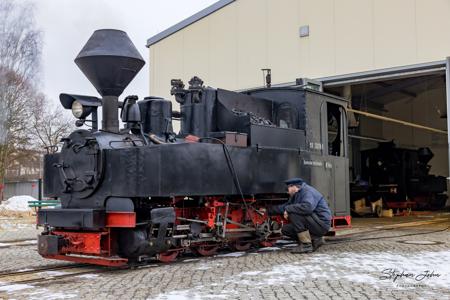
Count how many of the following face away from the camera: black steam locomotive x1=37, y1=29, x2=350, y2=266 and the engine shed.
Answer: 0

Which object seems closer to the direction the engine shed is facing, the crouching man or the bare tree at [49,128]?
the crouching man

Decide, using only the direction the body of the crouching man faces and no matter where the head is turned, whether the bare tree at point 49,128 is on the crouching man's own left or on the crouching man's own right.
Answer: on the crouching man's own right

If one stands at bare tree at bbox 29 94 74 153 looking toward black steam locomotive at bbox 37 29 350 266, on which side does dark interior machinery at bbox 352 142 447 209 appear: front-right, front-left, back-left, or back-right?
front-left

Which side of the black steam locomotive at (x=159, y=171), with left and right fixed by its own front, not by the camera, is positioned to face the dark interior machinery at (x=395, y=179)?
back

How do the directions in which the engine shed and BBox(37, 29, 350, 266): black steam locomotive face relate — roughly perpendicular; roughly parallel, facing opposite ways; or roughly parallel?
roughly parallel

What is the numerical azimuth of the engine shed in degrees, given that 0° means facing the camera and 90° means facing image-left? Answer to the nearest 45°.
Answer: approximately 45°

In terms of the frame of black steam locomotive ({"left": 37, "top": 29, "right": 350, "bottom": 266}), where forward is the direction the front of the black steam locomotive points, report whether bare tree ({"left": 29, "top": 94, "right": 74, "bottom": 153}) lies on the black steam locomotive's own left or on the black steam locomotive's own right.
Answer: on the black steam locomotive's own right

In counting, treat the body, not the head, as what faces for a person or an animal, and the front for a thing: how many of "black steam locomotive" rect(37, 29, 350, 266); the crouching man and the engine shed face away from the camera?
0

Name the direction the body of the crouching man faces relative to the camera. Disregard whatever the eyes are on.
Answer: to the viewer's left

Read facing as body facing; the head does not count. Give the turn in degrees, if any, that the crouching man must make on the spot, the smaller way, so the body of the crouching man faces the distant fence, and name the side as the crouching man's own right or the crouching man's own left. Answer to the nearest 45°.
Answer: approximately 45° to the crouching man's own right

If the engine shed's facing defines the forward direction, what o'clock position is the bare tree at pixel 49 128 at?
The bare tree is roughly at 3 o'clock from the engine shed.

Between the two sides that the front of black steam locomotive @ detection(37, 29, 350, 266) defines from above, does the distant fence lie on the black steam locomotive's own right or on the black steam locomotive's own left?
on the black steam locomotive's own right

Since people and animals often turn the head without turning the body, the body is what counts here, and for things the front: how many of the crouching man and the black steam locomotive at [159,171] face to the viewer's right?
0

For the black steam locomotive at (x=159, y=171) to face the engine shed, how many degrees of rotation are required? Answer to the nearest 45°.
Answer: approximately 180°

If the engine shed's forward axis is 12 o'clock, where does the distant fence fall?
The distant fence is roughly at 3 o'clock from the engine shed.
